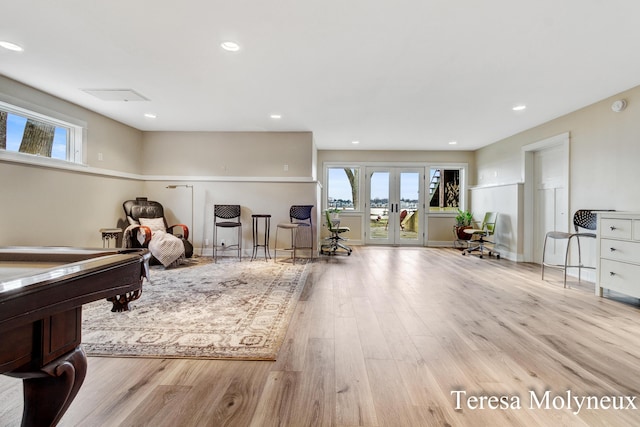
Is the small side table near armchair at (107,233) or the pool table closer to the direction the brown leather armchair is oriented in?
the pool table

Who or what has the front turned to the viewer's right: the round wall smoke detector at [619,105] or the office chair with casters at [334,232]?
the office chair with casters

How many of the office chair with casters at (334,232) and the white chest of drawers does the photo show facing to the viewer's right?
1

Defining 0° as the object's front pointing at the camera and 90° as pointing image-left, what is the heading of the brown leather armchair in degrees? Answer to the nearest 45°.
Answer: approximately 315°

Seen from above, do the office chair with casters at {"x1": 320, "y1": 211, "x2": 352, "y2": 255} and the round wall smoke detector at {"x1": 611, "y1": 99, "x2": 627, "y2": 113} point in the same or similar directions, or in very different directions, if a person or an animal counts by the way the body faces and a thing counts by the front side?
very different directions

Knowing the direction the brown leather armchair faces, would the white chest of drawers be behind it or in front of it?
in front

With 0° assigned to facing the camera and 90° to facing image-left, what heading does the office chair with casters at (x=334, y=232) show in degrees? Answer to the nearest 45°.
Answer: approximately 270°

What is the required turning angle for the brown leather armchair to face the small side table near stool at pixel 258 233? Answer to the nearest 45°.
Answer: approximately 45° to its left

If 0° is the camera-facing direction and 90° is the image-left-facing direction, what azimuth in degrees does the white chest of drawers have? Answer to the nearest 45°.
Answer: approximately 45°

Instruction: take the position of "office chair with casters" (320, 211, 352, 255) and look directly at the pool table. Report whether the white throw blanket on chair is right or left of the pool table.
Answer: right

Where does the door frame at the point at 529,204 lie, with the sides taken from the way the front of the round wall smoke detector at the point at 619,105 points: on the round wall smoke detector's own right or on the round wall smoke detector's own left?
on the round wall smoke detector's own right

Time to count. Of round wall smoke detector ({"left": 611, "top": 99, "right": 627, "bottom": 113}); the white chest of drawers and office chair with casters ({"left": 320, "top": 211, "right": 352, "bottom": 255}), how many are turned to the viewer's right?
1

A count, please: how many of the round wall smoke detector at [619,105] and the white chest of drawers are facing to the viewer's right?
0

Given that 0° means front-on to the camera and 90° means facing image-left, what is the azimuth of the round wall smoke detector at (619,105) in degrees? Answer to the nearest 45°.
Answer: approximately 45°

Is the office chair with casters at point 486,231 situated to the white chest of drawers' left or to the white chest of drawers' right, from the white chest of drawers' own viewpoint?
on its right
